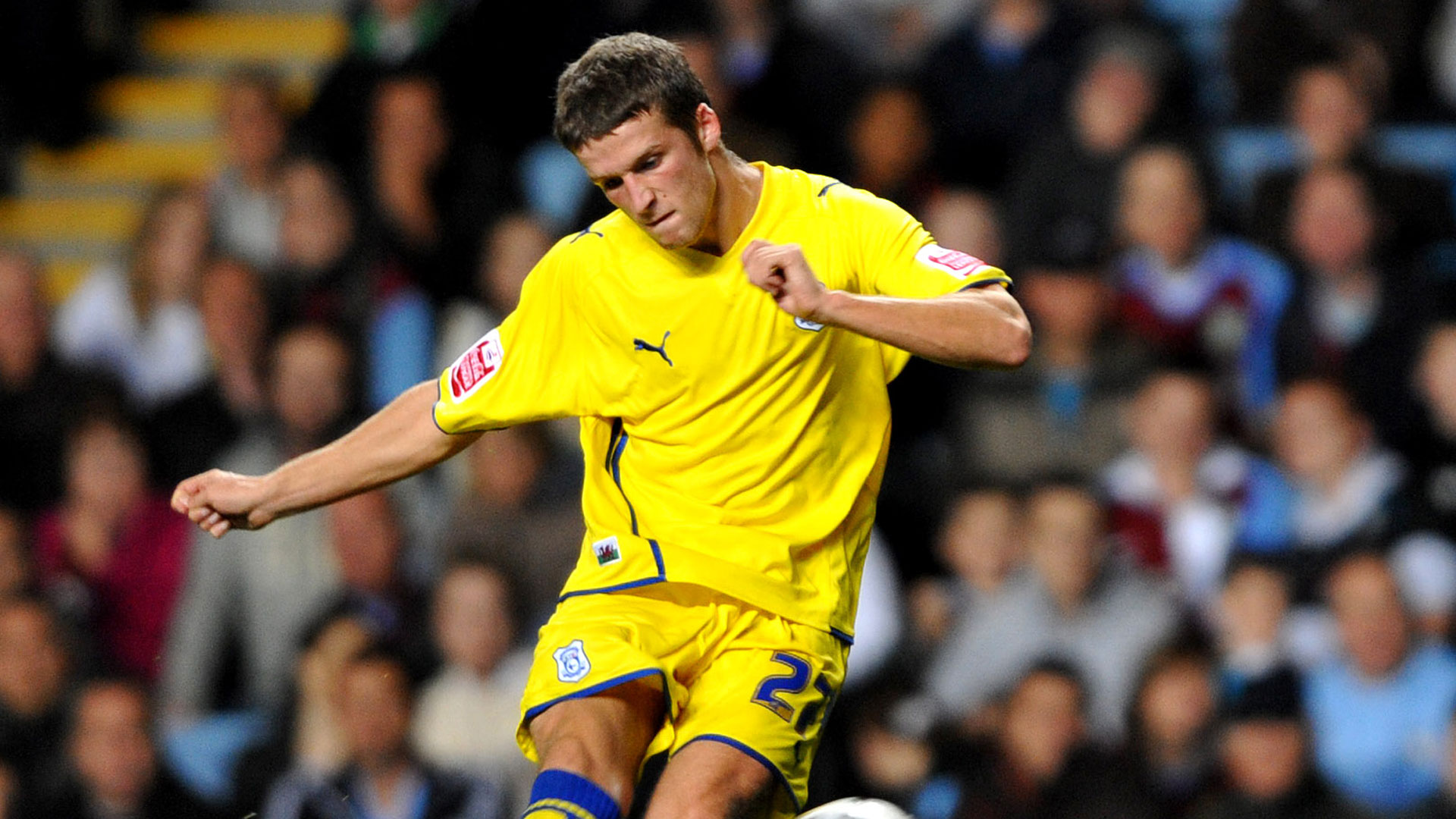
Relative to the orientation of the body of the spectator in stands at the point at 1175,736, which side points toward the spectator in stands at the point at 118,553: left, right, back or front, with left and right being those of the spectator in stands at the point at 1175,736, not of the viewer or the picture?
right

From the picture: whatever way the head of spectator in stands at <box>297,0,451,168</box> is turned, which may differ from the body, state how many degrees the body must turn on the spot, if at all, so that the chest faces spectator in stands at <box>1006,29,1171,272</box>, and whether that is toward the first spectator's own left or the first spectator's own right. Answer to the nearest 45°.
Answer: approximately 45° to the first spectator's own left

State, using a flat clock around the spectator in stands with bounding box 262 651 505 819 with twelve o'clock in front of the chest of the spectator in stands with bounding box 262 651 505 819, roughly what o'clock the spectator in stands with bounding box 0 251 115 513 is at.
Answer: the spectator in stands with bounding box 0 251 115 513 is roughly at 5 o'clock from the spectator in stands with bounding box 262 651 505 819.

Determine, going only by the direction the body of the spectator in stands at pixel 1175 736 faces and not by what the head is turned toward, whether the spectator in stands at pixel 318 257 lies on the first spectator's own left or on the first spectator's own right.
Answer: on the first spectator's own right

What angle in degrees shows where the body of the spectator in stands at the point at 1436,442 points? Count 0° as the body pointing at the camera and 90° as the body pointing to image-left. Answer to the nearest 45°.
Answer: approximately 0°

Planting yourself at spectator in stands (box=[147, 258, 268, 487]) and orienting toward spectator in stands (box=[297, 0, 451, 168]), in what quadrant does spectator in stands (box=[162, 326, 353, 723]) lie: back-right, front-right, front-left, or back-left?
back-right

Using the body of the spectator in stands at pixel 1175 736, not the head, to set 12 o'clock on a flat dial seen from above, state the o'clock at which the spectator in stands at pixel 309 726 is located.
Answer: the spectator in stands at pixel 309 726 is roughly at 3 o'clock from the spectator in stands at pixel 1175 736.
